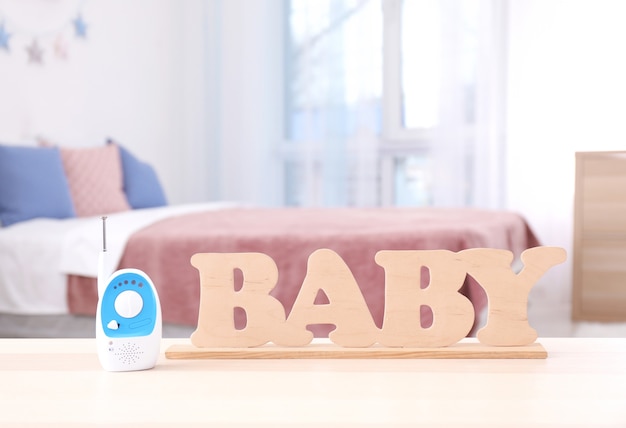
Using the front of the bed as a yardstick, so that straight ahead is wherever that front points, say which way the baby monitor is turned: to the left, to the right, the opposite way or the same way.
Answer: to the right

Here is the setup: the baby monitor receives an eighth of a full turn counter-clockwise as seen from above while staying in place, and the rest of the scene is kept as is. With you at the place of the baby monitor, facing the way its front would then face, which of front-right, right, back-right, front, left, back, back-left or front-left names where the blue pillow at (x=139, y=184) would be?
back-left

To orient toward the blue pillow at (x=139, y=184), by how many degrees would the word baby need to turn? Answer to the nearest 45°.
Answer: approximately 135° to its right

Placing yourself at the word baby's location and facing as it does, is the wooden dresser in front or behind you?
behind

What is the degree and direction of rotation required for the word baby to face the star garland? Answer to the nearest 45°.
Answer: approximately 135° to its right

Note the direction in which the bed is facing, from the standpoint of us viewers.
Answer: facing to the right of the viewer

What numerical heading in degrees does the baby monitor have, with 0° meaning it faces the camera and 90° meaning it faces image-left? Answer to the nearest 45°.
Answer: approximately 0°

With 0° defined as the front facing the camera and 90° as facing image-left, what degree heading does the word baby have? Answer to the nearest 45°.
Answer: approximately 0°

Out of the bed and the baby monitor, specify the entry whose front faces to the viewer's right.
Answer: the bed

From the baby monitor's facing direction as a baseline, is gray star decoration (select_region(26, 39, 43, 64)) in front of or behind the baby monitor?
behind

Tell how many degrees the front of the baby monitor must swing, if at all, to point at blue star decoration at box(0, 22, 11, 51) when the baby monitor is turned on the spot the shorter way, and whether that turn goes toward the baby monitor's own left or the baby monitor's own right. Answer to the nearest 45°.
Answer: approximately 180°

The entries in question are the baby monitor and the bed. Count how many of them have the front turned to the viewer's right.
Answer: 1

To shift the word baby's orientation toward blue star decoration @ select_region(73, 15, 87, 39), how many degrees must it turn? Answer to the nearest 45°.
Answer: approximately 135° to its right
